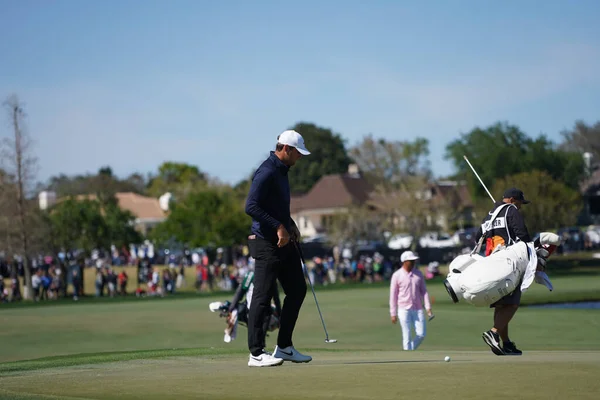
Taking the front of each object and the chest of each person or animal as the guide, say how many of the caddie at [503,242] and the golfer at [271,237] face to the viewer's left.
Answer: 0

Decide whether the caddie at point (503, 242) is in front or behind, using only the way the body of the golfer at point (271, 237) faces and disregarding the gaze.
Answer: in front

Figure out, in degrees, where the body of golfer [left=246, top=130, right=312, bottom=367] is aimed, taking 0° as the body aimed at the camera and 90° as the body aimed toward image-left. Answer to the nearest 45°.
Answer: approximately 270°

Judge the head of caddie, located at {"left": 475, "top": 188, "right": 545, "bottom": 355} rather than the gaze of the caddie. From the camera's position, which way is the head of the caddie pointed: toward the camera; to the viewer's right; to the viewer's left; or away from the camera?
to the viewer's right

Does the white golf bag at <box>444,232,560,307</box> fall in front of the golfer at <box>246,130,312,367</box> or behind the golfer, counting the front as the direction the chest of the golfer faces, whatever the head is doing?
in front

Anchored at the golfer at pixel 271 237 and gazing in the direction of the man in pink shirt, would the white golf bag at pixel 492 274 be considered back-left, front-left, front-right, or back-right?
front-right

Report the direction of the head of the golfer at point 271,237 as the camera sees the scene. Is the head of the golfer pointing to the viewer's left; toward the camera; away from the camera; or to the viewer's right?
to the viewer's right

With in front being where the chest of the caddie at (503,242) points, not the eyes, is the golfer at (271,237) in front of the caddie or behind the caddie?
behind

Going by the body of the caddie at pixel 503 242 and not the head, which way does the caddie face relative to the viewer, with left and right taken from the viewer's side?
facing away from the viewer and to the right of the viewer

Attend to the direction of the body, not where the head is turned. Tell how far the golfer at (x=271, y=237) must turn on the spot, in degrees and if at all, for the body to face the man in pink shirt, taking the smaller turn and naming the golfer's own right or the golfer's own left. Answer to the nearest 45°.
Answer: approximately 90° to the golfer's own left
